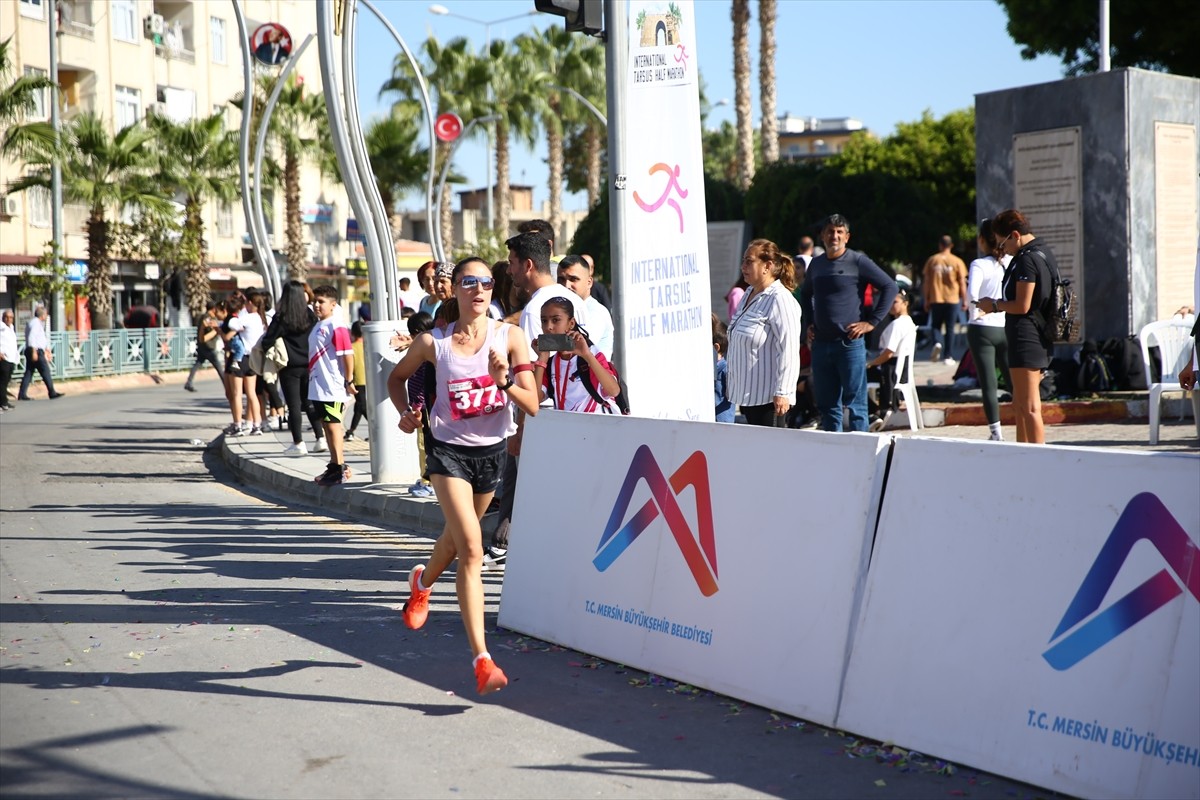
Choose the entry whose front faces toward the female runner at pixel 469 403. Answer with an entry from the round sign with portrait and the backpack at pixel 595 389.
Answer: the round sign with portrait

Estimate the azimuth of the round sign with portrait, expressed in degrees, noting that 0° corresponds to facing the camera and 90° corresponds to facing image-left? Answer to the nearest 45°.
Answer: approximately 0°

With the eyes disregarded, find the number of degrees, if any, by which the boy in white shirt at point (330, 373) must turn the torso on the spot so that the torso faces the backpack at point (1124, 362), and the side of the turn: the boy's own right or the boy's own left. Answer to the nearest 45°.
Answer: approximately 135° to the boy's own left

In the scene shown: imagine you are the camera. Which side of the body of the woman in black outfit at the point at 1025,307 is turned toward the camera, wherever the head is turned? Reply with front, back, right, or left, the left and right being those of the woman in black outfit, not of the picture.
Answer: left

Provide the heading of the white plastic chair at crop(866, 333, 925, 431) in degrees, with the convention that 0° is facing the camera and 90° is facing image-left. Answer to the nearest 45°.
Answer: approximately 90°

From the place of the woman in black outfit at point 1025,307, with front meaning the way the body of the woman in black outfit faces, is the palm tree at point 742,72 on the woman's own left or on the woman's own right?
on the woman's own right

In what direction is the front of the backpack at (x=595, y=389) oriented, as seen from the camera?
facing away from the viewer and to the right of the viewer

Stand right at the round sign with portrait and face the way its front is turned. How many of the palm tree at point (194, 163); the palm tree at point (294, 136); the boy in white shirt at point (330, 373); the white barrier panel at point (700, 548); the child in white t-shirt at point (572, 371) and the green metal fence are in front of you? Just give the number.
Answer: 3
